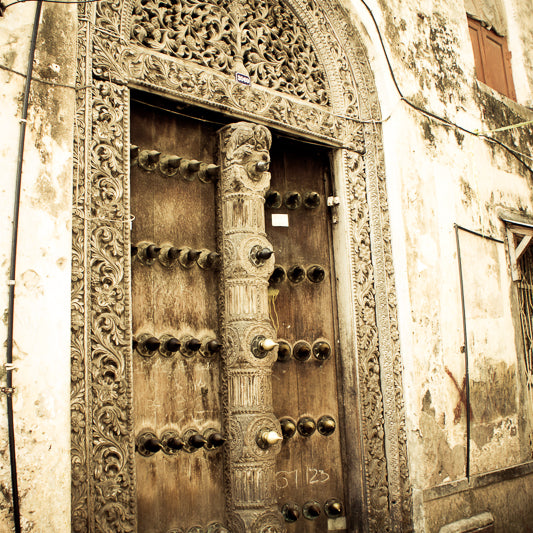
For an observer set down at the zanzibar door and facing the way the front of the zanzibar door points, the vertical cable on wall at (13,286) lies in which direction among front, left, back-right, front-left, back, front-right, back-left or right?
right

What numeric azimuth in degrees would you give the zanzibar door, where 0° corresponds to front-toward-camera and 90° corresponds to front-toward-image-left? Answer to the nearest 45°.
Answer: approximately 315°

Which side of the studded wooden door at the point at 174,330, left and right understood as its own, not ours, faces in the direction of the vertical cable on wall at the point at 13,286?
right
